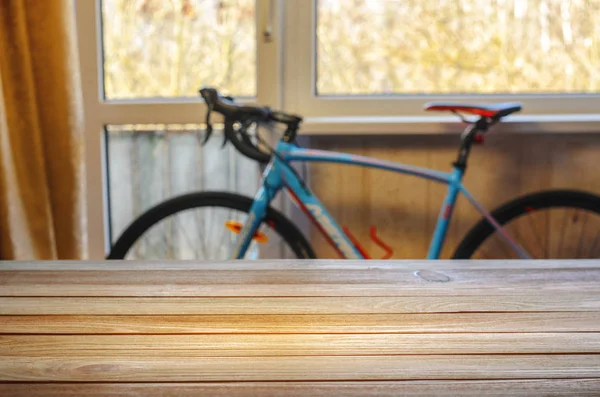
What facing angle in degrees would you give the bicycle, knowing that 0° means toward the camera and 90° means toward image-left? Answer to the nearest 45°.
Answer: approximately 90°
